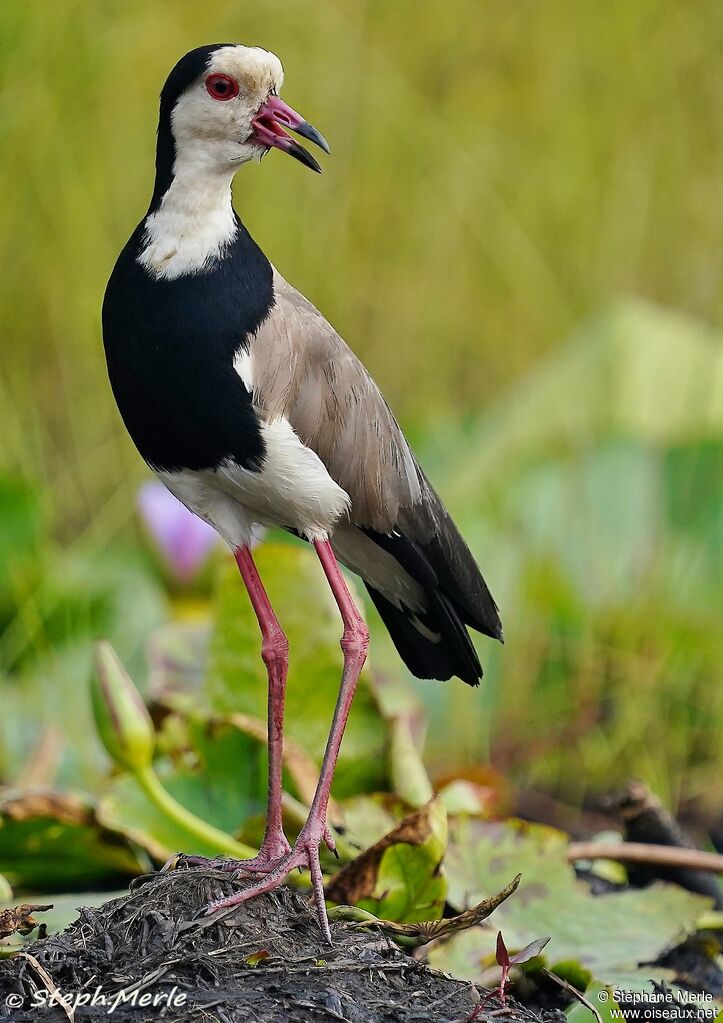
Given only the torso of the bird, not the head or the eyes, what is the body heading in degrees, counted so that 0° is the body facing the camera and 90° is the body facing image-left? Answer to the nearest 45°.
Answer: approximately 45°

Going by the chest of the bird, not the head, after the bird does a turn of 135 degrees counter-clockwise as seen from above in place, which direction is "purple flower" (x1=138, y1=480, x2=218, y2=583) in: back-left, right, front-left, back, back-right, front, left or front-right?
left

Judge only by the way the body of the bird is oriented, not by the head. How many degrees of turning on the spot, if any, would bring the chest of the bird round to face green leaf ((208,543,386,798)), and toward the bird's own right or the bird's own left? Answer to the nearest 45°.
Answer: approximately 135° to the bird's own right
